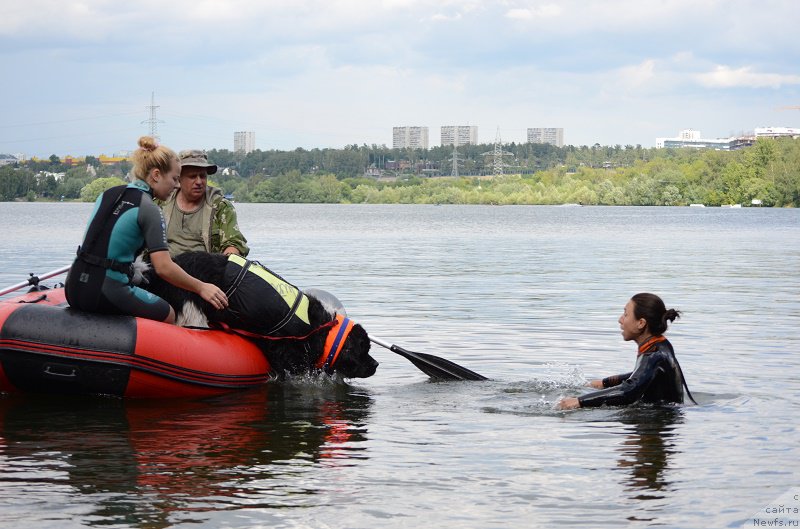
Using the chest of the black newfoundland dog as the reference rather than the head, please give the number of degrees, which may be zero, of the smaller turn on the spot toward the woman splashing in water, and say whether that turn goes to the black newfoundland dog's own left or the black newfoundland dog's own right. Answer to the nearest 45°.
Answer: approximately 45° to the black newfoundland dog's own right

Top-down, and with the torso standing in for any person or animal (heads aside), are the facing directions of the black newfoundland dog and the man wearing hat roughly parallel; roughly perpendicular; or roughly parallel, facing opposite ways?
roughly perpendicular

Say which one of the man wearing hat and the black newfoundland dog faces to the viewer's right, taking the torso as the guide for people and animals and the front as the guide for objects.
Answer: the black newfoundland dog

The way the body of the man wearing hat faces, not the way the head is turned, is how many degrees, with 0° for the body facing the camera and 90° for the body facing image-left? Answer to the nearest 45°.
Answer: approximately 0°

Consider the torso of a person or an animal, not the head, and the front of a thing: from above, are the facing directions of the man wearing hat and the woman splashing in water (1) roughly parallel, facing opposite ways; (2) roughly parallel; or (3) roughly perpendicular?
roughly perpendicular

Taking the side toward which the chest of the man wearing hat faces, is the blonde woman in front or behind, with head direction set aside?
in front

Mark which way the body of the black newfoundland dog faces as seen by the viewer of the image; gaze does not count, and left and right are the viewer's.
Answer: facing to the right of the viewer

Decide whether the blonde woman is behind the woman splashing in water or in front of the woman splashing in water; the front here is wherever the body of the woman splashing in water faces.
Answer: in front

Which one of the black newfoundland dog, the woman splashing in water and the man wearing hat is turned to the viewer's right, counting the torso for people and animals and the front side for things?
the black newfoundland dog

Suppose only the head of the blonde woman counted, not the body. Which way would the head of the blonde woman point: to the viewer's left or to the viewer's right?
to the viewer's right

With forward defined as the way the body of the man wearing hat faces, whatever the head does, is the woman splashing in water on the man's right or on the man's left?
on the man's left

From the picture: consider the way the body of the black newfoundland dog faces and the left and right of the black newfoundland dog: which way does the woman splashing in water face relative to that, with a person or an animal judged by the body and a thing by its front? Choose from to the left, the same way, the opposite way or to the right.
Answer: the opposite way

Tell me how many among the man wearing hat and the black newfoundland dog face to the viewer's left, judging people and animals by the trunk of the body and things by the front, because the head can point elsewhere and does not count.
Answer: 0

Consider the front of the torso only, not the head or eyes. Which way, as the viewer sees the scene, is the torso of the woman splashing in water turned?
to the viewer's left

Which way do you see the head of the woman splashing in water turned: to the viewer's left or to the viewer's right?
to the viewer's left
